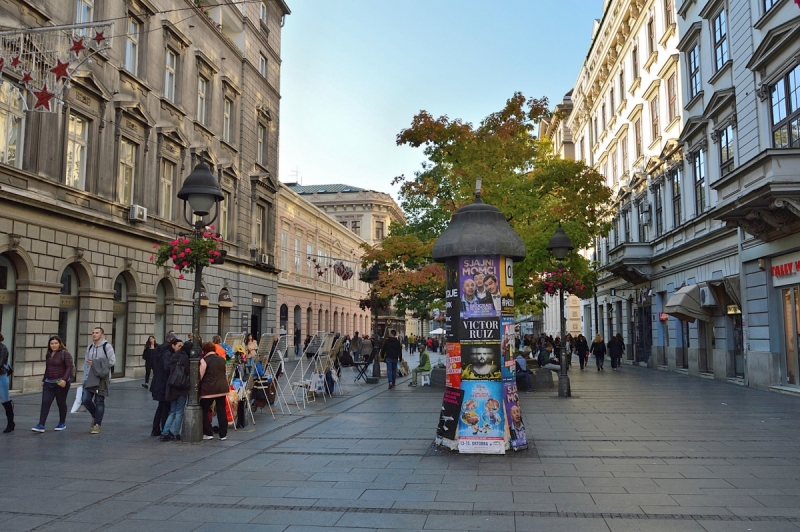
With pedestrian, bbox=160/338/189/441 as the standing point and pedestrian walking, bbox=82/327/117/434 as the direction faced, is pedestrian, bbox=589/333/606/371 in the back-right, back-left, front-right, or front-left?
back-right

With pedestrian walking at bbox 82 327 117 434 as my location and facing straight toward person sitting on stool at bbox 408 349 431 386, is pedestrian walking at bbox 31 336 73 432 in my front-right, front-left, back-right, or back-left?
back-left

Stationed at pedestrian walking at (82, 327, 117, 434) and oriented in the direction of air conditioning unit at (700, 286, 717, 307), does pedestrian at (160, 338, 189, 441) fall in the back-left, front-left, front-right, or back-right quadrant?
front-right

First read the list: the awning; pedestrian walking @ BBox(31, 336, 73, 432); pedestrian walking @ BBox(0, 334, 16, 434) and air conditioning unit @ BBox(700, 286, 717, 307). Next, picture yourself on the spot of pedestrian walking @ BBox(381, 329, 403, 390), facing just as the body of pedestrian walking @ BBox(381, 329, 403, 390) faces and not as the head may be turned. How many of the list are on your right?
2

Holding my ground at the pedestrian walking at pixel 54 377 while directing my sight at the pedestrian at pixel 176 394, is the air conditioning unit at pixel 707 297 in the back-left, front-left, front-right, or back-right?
front-left

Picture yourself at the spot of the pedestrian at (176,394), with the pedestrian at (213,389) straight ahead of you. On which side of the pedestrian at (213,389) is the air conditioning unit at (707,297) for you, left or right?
left
